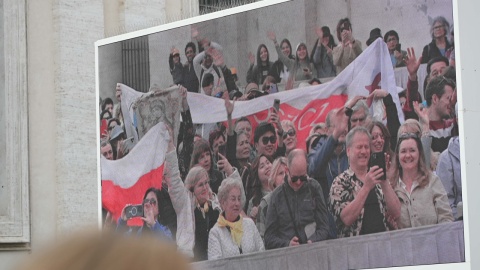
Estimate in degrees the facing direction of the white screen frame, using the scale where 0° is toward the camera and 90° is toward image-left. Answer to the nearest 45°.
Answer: approximately 45°
